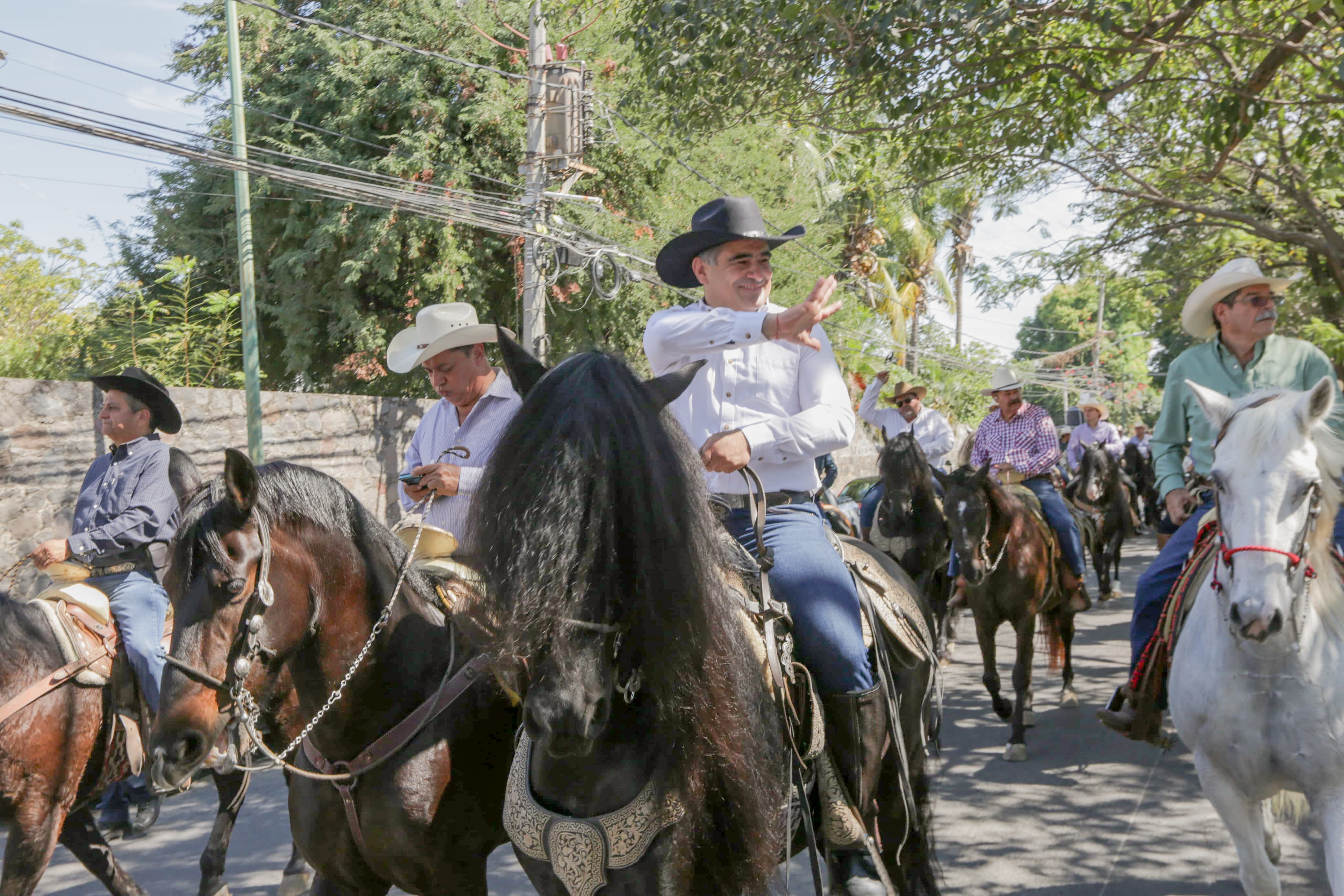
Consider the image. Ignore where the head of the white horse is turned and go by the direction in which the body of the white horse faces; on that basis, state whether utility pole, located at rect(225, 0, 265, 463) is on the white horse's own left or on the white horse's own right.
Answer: on the white horse's own right

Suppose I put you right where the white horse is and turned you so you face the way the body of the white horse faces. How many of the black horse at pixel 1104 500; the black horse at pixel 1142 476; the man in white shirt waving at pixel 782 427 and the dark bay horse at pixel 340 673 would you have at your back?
2

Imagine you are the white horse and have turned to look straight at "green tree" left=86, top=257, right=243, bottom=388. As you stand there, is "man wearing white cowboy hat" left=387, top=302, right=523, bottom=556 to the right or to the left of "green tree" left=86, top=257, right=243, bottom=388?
left

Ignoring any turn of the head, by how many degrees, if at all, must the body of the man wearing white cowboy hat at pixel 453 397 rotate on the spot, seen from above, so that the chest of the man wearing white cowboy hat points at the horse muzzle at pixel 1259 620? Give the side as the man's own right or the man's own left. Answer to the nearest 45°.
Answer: approximately 90° to the man's own left

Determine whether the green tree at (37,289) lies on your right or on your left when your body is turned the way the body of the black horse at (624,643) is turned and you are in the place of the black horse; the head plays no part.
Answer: on your right

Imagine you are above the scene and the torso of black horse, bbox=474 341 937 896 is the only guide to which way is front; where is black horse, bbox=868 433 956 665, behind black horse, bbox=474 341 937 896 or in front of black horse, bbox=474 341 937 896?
behind

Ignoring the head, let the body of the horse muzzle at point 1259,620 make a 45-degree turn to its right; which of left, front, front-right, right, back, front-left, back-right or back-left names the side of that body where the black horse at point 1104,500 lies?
back-right

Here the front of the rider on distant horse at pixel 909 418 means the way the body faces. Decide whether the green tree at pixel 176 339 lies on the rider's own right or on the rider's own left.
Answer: on the rider's own right

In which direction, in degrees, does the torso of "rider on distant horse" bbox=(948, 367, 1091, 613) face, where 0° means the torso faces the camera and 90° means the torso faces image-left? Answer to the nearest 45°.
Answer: approximately 45°

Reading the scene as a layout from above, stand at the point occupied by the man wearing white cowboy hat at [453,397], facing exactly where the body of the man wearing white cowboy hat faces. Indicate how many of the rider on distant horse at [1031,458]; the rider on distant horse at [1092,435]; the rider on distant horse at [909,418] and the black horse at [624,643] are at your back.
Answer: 3

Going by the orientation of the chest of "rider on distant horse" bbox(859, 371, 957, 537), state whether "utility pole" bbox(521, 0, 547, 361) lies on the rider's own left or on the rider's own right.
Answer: on the rider's own right
